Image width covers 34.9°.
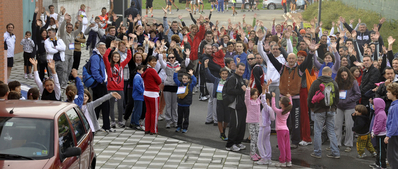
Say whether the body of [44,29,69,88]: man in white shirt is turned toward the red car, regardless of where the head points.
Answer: yes

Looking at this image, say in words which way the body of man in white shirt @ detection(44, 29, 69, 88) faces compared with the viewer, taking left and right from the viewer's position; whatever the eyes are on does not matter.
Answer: facing the viewer

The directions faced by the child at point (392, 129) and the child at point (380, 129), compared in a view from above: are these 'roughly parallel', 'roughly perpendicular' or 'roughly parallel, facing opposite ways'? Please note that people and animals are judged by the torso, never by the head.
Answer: roughly parallel

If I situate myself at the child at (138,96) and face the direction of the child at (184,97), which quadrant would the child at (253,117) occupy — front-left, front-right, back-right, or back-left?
front-right

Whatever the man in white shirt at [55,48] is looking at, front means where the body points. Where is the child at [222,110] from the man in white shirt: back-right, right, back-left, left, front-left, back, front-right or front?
front-left
